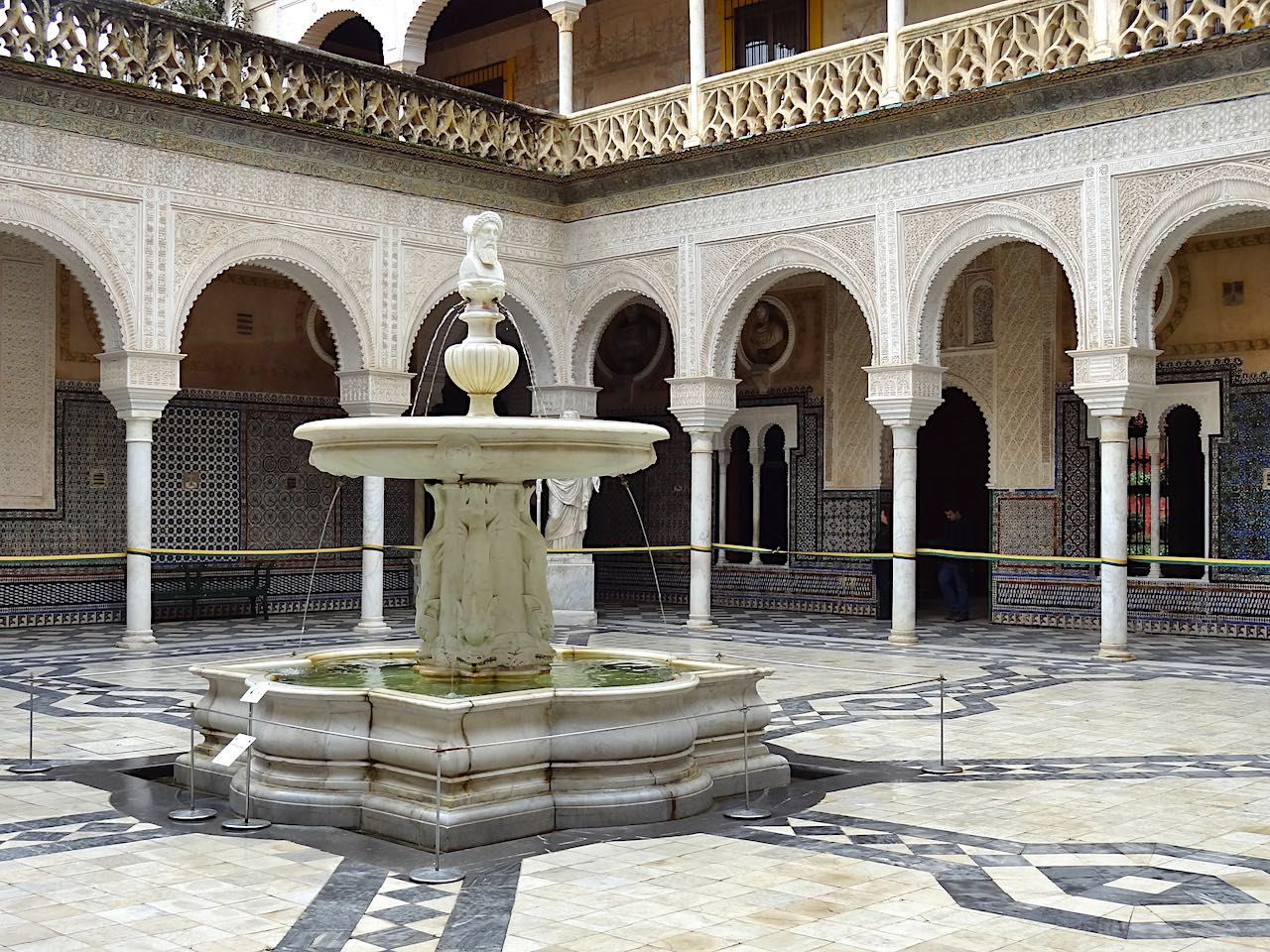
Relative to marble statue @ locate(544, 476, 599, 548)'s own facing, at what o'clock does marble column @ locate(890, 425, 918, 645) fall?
The marble column is roughly at 10 o'clock from the marble statue.

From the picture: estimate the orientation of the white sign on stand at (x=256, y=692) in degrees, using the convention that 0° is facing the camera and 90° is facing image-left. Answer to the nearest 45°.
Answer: approximately 45°

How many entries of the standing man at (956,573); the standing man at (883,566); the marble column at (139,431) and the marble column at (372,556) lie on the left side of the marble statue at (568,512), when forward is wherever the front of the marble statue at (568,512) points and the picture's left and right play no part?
2

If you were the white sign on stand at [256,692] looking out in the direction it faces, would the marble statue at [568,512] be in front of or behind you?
behind

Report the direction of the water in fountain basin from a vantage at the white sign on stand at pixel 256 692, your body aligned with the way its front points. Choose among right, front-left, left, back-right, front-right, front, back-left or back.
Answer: back

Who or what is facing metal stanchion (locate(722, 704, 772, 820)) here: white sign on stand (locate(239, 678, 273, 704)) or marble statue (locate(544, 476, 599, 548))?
the marble statue

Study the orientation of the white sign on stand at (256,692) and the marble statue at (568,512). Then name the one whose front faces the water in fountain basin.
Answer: the marble statue

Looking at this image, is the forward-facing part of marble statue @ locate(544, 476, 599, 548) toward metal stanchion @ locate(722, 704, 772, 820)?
yes
